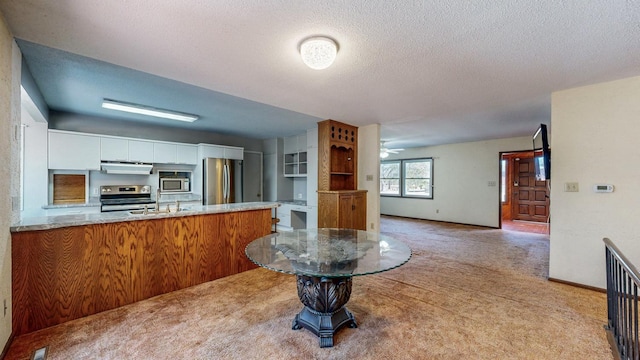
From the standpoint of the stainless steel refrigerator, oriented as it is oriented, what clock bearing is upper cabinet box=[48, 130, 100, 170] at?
The upper cabinet is roughly at 4 o'clock from the stainless steel refrigerator.

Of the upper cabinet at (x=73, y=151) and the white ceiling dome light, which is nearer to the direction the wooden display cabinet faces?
the white ceiling dome light

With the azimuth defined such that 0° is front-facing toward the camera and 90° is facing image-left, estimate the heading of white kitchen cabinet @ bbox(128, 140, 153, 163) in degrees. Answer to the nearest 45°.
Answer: approximately 0°

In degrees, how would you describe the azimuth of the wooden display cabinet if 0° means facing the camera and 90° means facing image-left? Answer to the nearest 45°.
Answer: approximately 315°

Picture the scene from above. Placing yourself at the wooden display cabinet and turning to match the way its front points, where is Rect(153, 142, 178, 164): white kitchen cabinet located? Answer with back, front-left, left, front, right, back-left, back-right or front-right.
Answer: back-right

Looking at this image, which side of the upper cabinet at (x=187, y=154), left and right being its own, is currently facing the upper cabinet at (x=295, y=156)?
left

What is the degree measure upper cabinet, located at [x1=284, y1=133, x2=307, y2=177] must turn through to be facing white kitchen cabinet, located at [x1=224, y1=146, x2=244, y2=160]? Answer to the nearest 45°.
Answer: approximately 45° to its right

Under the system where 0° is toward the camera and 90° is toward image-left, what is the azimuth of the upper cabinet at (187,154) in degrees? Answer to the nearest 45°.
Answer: approximately 0°

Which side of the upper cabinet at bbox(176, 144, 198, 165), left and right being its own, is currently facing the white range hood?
right
